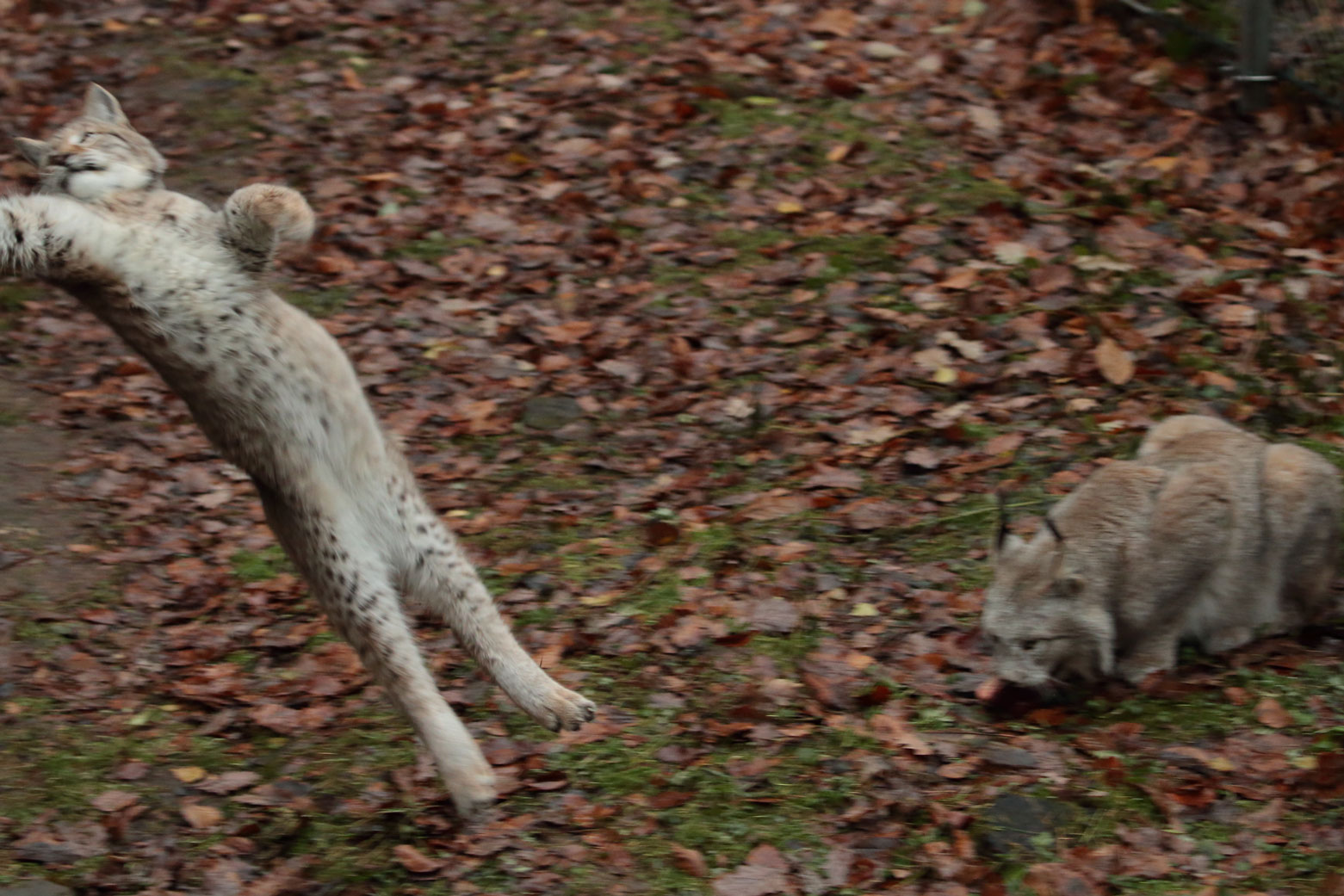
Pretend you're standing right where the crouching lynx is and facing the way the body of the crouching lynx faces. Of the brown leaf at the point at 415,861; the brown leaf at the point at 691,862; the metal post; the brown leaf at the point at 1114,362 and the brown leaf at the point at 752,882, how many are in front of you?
3

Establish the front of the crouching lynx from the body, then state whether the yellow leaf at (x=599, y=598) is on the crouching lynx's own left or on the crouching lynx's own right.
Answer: on the crouching lynx's own right

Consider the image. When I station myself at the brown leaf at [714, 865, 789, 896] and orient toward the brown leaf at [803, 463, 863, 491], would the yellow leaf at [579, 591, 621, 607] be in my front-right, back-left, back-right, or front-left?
front-left

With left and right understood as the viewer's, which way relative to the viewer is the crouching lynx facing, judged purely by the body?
facing the viewer and to the left of the viewer

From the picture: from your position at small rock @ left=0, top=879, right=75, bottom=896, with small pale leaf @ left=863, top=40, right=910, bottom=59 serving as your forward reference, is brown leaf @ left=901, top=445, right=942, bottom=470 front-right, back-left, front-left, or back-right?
front-right

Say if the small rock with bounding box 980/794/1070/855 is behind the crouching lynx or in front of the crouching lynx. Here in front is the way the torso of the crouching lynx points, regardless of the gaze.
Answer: in front

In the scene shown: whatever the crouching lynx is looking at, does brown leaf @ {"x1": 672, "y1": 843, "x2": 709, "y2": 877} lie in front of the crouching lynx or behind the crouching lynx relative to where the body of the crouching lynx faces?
in front

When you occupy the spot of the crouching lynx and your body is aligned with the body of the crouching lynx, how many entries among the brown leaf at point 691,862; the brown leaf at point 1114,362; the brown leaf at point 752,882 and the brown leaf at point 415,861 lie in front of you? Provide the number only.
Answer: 3

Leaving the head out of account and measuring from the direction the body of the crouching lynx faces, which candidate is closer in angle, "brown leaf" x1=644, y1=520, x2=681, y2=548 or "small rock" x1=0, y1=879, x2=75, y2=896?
the small rock

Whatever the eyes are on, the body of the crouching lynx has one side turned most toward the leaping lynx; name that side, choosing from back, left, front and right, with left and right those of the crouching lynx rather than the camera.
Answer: front

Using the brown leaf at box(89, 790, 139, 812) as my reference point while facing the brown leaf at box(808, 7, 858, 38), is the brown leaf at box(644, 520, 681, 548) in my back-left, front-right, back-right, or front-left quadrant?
front-right

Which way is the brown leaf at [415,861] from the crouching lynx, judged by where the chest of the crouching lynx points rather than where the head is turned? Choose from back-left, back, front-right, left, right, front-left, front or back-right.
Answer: front

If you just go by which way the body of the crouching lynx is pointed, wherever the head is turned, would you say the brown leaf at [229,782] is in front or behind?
in front

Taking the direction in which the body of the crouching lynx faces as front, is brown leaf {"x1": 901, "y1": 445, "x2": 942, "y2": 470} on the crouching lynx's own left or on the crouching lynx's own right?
on the crouching lynx's own right
